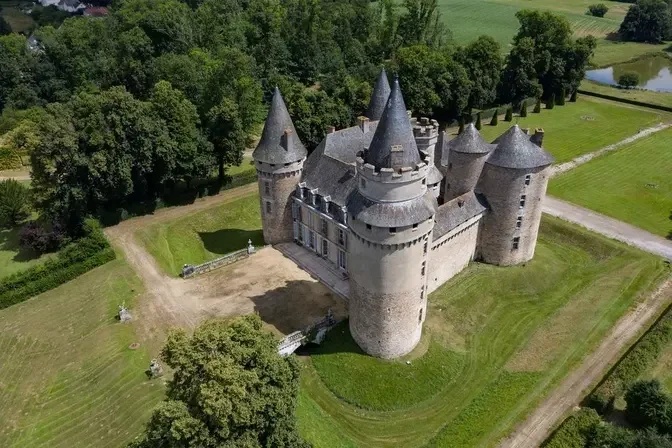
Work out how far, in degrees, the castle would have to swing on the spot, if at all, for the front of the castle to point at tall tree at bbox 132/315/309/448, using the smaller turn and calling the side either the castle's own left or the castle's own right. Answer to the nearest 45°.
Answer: approximately 45° to the castle's own left

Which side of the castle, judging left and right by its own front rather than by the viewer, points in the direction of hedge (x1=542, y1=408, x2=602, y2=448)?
left

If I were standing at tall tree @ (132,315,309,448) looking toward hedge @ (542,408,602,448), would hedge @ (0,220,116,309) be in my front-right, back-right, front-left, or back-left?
back-left

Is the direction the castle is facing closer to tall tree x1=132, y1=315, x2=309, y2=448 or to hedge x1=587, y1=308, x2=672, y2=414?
the tall tree

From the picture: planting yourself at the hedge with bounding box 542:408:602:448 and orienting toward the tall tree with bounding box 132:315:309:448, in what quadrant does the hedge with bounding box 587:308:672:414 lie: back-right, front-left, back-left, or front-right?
back-right

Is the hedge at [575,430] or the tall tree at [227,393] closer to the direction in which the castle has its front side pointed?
the tall tree

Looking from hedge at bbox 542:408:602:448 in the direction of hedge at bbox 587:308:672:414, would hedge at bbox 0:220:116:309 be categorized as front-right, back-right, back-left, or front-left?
back-left

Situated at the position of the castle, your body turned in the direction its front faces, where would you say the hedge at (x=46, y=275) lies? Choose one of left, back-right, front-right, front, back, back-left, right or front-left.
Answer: front-right

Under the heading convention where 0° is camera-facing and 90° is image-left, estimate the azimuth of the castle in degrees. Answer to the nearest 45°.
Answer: approximately 45°
